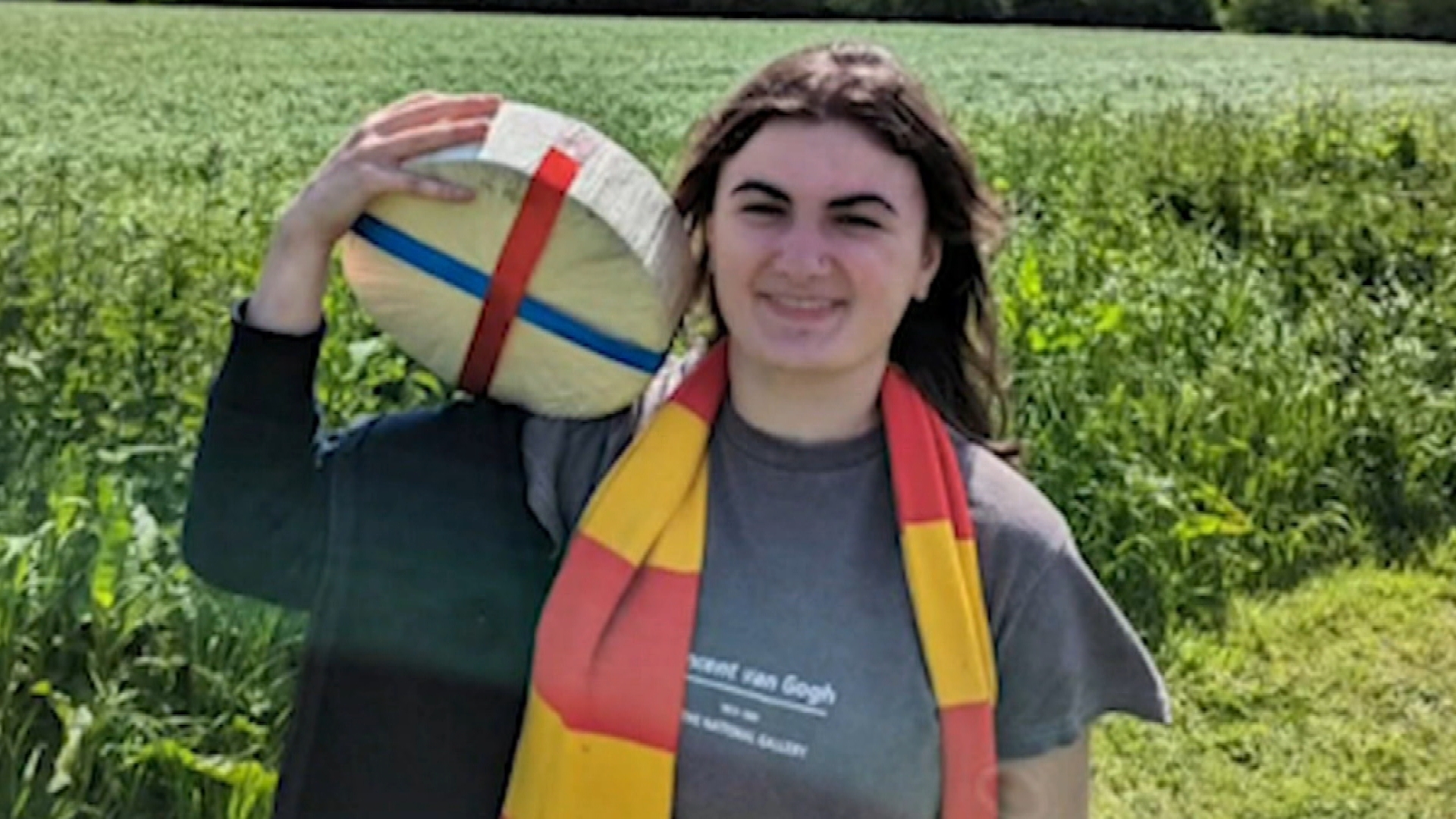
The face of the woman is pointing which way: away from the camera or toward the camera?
toward the camera

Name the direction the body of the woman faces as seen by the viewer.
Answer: toward the camera
